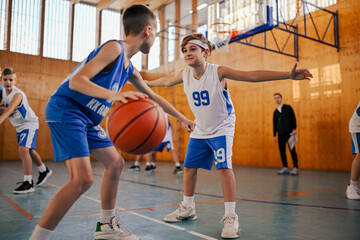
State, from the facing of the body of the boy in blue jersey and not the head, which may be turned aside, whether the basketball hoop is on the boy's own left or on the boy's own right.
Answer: on the boy's own left

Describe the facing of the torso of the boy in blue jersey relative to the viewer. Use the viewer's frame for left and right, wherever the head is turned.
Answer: facing to the right of the viewer

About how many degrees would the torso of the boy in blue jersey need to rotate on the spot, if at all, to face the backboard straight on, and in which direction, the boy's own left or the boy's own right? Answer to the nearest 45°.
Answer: approximately 45° to the boy's own left

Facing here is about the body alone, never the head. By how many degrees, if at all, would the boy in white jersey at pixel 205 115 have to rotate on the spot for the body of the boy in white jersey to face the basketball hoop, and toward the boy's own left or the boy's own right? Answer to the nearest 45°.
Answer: approximately 135° to the boy's own right

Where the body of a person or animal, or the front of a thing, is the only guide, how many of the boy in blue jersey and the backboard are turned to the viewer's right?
1

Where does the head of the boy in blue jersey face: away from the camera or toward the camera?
away from the camera
